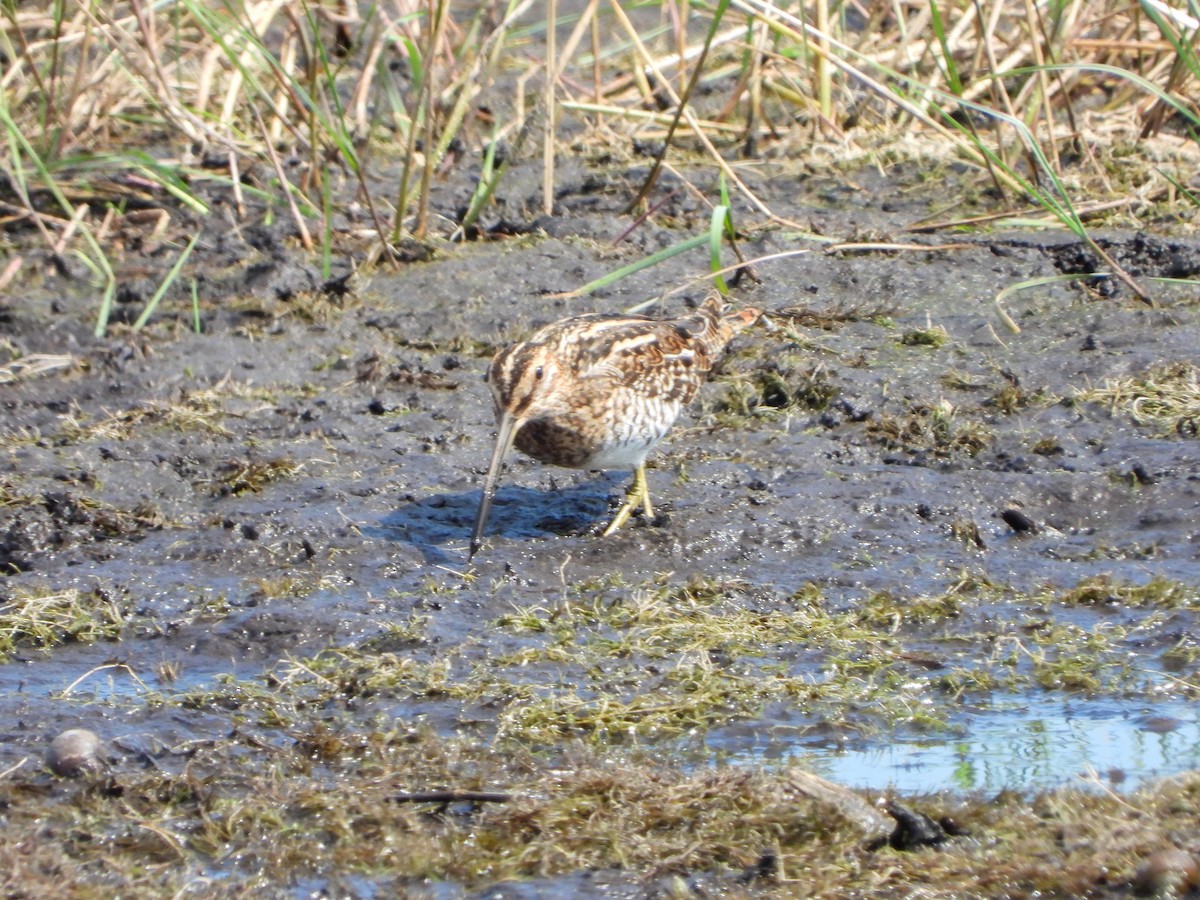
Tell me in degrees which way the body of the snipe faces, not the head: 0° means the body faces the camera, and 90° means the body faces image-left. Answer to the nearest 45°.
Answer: approximately 45°

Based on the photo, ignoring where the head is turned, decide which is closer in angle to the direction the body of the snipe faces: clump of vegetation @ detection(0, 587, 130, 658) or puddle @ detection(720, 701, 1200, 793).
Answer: the clump of vegetation

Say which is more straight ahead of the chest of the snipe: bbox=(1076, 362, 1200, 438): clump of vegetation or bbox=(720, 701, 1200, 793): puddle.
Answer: the puddle

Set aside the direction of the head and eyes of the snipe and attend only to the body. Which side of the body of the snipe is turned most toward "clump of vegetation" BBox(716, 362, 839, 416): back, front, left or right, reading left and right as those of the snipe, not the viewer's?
back

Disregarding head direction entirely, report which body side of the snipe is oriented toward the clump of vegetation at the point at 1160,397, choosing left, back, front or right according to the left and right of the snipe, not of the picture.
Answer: back

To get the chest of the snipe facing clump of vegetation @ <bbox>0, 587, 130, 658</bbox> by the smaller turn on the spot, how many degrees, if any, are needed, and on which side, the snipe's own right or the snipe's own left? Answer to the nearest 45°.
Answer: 0° — it already faces it

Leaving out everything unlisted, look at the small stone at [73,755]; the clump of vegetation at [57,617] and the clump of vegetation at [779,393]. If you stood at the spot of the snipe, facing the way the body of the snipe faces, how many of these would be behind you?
1

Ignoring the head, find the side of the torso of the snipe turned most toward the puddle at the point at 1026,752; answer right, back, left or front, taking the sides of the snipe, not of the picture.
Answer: left

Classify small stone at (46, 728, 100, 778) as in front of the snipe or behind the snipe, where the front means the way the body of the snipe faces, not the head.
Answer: in front

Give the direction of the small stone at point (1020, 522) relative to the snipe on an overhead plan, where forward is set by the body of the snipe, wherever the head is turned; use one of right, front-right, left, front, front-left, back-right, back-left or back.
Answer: back-left

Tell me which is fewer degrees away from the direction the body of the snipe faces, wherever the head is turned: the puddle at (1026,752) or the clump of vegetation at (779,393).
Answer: the puddle

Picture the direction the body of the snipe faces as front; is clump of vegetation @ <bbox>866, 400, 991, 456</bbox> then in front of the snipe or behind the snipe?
behind
